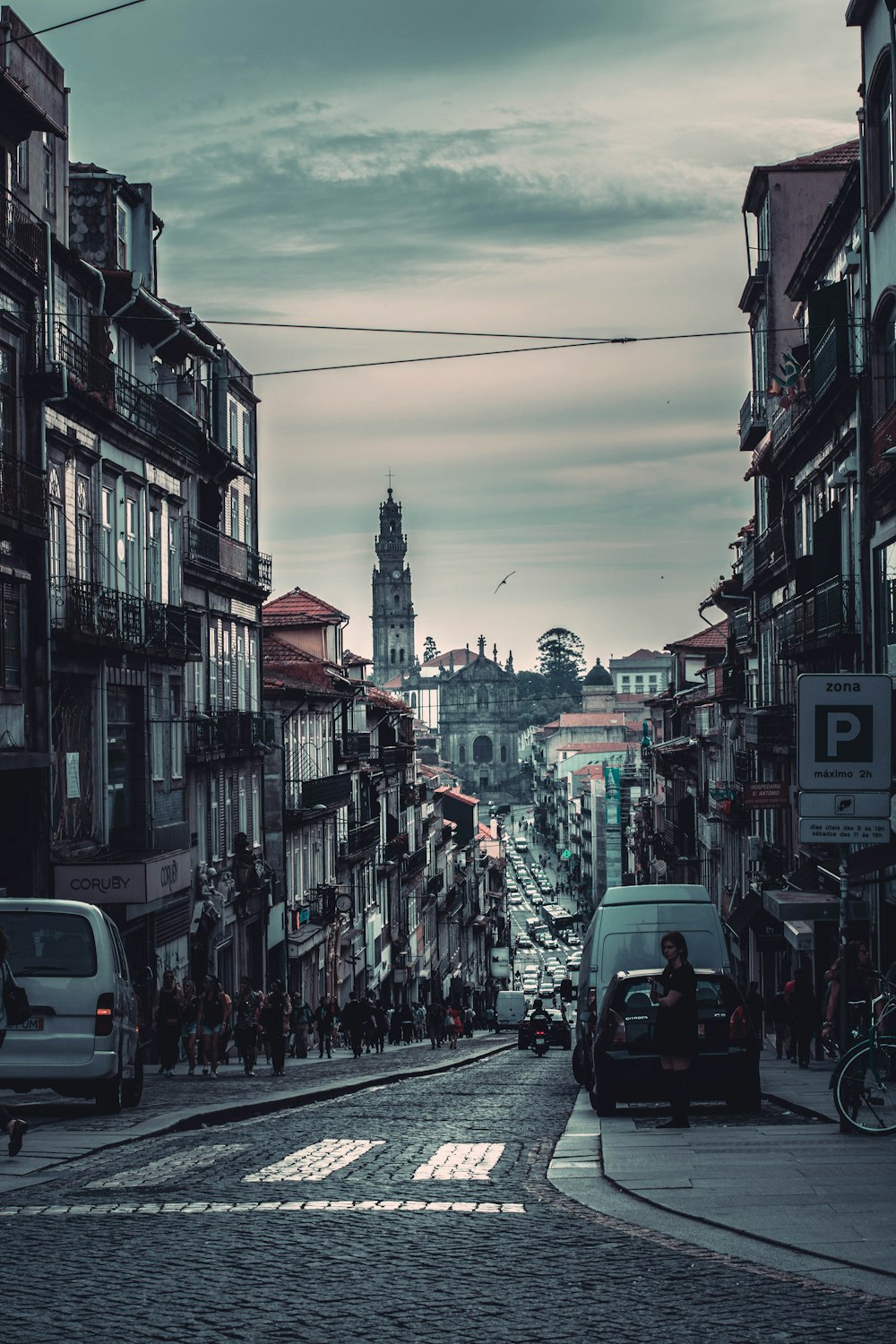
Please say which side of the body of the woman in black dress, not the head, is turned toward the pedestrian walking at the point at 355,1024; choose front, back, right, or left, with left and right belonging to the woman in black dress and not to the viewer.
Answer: right

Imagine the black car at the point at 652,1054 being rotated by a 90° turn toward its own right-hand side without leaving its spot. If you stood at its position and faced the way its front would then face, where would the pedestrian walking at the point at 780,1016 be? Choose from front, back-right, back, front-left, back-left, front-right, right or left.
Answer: left

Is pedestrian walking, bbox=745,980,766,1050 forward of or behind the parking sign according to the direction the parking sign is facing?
behind

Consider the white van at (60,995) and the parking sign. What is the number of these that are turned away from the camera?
1

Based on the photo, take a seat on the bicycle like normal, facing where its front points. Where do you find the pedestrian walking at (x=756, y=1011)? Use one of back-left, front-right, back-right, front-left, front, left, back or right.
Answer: right

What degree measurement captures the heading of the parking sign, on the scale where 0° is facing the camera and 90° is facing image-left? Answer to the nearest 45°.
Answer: approximately 0°
